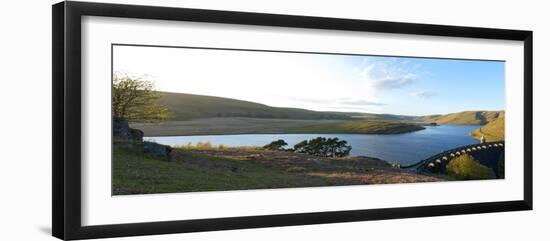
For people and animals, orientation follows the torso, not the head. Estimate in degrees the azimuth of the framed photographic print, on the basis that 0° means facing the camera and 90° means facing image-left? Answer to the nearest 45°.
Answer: approximately 315°
